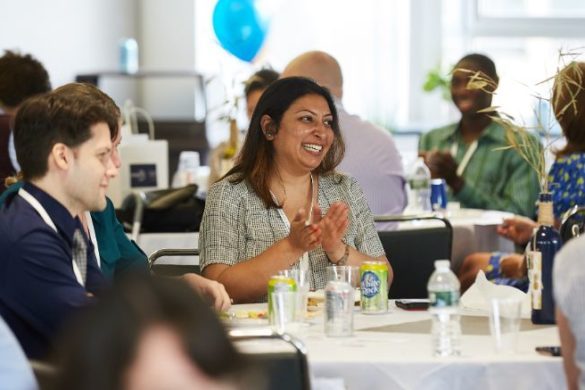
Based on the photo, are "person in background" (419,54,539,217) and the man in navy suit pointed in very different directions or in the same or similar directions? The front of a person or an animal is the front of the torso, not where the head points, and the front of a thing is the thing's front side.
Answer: very different directions

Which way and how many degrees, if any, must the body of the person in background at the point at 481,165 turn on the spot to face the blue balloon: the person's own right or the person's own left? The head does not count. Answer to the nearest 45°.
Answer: approximately 90° to the person's own right

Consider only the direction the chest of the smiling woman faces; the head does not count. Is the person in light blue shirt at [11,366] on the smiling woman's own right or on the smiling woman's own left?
on the smiling woman's own right

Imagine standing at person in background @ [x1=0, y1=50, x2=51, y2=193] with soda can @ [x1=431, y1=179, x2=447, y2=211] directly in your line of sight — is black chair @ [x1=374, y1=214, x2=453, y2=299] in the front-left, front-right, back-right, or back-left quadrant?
front-right

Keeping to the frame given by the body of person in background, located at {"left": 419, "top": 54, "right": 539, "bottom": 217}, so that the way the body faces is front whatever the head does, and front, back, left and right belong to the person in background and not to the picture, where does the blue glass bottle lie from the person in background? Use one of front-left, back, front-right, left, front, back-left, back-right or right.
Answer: front-left

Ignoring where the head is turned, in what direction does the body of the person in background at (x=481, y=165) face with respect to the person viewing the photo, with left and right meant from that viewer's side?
facing the viewer and to the left of the viewer

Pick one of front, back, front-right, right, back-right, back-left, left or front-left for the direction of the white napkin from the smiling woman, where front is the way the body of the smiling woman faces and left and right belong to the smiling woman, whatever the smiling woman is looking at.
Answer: front

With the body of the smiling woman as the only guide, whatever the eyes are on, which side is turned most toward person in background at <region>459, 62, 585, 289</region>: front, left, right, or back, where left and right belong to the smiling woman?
left

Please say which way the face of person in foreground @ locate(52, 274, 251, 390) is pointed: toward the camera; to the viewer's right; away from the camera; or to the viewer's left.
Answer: away from the camera

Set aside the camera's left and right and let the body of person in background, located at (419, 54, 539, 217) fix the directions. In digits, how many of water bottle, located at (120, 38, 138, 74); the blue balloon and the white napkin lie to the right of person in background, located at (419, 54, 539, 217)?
2

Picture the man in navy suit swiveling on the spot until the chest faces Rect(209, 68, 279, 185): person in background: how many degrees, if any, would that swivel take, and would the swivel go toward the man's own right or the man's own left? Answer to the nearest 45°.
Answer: approximately 90° to the man's own left

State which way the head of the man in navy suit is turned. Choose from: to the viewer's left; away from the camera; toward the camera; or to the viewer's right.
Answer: to the viewer's right

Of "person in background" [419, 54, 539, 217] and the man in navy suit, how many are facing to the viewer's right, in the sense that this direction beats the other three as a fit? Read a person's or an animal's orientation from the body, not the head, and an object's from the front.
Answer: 1

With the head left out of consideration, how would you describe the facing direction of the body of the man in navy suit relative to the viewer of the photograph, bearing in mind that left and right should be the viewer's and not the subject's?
facing to the right of the viewer

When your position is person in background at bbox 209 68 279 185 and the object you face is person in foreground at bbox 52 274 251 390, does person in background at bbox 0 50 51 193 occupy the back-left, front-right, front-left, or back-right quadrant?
front-right

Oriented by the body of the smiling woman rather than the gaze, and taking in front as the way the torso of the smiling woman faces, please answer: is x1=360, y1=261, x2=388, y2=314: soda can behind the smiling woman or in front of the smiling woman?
in front

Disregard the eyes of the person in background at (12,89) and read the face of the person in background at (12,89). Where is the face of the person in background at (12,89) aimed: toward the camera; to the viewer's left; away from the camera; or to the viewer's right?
away from the camera

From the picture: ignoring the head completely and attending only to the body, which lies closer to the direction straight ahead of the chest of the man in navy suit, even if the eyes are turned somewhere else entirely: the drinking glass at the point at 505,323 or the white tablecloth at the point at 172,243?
the drinking glass
